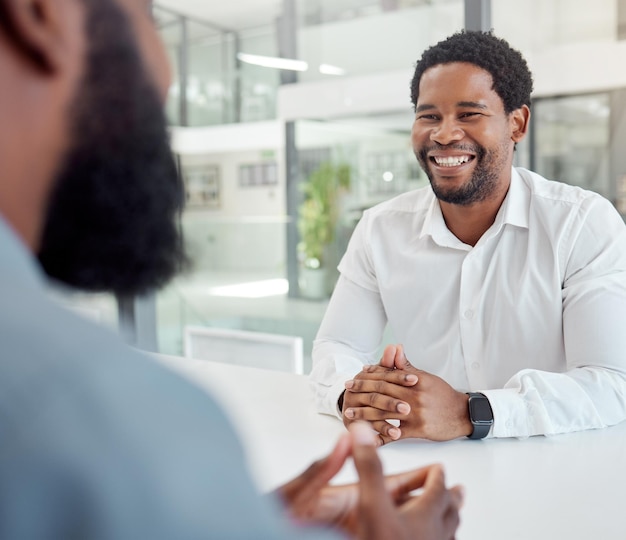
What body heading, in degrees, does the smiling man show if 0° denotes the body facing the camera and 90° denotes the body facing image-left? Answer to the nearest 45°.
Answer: approximately 45°

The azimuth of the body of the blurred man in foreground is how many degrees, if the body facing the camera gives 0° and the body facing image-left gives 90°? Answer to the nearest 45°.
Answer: approximately 225°

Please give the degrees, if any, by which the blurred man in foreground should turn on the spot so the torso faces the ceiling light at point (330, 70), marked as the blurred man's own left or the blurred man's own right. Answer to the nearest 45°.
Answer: approximately 45° to the blurred man's own left

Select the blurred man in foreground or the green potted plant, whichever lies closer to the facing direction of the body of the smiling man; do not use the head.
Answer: the blurred man in foreground

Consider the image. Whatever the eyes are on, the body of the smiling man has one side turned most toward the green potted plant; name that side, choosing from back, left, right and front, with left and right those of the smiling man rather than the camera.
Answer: back

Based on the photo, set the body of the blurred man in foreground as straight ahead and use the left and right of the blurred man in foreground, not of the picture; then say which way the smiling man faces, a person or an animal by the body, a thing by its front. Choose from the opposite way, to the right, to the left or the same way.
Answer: the opposite way

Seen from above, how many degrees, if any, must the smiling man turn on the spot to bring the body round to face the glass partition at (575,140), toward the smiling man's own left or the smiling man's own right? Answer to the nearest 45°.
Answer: approximately 135° to the smiling man's own right

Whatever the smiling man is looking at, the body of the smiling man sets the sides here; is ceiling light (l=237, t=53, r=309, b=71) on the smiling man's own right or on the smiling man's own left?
on the smiling man's own right

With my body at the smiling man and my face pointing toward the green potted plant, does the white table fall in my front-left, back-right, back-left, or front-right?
back-left
